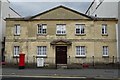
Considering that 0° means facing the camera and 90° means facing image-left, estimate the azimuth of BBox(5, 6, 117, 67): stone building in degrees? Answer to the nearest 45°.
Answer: approximately 0°
